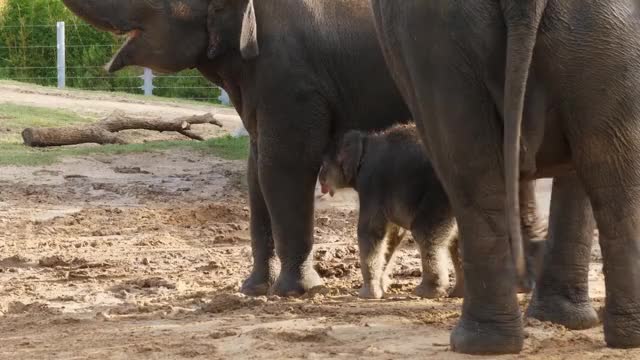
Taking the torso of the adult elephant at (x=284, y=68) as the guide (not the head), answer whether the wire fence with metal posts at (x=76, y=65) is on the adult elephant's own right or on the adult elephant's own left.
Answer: on the adult elephant's own right

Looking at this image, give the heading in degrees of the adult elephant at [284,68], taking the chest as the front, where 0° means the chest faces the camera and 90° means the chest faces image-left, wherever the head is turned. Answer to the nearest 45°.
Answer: approximately 90°

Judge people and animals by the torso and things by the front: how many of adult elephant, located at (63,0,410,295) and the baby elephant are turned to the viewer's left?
2

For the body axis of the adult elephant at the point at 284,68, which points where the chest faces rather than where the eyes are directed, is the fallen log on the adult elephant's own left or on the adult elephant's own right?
on the adult elephant's own right

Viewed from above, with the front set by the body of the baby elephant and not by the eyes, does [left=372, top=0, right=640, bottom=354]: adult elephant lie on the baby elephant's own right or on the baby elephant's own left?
on the baby elephant's own left

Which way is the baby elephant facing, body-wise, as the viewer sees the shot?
to the viewer's left
